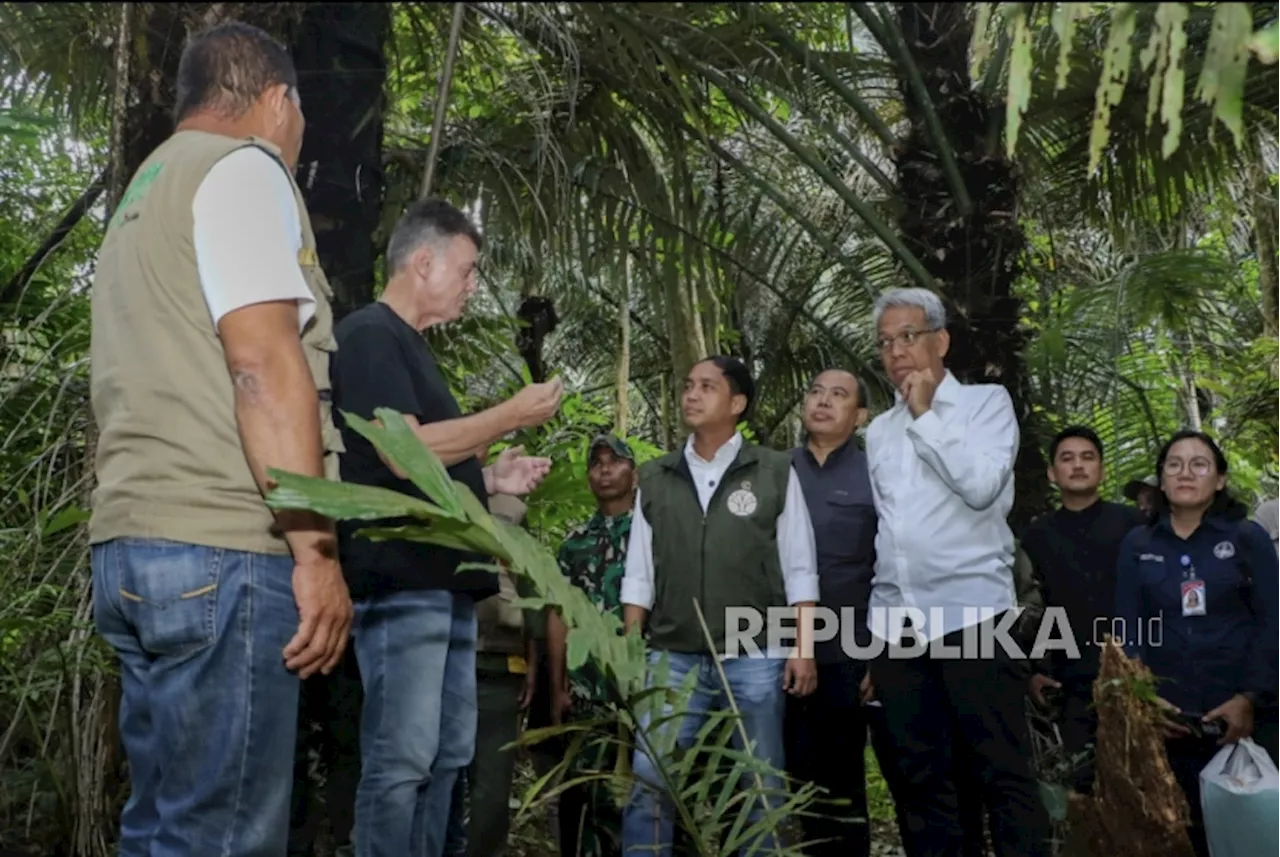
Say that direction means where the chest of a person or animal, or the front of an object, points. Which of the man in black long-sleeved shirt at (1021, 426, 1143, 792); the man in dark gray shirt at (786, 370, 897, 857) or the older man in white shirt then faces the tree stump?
the man in black long-sleeved shirt

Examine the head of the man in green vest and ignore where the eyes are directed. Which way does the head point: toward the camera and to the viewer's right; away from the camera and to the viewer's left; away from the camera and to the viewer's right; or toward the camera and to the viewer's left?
toward the camera and to the viewer's left

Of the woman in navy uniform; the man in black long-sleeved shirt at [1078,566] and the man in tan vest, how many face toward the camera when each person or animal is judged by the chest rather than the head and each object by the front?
2

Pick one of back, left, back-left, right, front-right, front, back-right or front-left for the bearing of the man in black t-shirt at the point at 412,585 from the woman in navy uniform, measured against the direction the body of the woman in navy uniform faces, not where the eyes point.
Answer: front-right

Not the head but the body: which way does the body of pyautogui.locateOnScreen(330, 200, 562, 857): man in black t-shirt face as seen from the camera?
to the viewer's right

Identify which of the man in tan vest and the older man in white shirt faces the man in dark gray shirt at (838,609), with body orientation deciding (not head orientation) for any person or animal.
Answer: the man in tan vest

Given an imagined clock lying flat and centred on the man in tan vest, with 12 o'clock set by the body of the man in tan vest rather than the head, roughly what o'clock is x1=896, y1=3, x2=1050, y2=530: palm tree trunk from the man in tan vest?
The palm tree trunk is roughly at 12 o'clock from the man in tan vest.

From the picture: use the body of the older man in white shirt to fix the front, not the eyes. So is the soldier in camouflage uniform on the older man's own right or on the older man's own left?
on the older man's own right

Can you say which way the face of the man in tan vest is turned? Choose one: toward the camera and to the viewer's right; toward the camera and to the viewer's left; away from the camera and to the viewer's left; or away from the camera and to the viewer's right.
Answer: away from the camera and to the viewer's right

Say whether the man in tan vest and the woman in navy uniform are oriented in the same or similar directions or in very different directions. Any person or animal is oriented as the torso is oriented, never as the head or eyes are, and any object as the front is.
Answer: very different directions

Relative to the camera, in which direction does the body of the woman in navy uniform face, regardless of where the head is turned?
toward the camera
